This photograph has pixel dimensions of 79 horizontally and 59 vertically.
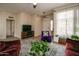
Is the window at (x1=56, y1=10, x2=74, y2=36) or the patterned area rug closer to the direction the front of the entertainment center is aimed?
the patterned area rug

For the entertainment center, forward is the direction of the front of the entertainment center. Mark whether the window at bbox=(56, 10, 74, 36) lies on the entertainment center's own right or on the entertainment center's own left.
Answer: on the entertainment center's own left

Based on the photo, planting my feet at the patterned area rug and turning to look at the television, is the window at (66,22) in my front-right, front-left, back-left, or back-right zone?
front-right

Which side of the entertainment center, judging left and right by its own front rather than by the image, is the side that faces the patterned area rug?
front

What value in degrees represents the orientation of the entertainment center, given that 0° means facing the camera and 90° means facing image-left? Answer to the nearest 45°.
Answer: approximately 315°
